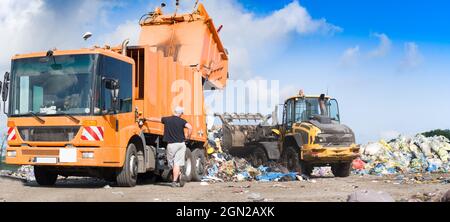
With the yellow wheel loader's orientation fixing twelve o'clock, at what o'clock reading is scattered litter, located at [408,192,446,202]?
The scattered litter is roughly at 7 o'clock from the yellow wheel loader.

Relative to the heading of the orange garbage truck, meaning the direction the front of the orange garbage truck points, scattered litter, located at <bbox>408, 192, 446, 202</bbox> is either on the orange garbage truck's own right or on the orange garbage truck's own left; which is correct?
on the orange garbage truck's own left

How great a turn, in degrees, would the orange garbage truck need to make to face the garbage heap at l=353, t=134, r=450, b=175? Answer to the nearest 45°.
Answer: approximately 180°

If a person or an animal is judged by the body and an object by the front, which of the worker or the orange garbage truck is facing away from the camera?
the worker

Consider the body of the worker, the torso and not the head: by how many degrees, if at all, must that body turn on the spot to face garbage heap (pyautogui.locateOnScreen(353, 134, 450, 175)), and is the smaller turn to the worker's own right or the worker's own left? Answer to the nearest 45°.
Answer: approximately 45° to the worker's own right

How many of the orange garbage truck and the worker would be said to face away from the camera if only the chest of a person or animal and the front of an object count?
1

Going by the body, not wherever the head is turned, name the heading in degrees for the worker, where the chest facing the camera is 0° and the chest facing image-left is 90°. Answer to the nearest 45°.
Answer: approximately 180°

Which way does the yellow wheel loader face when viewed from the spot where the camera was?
facing away from the viewer and to the left of the viewer

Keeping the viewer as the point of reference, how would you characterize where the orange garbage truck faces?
facing the viewer and to the left of the viewer

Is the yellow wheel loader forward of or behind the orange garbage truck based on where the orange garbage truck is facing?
behind
